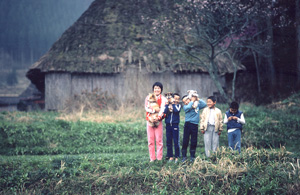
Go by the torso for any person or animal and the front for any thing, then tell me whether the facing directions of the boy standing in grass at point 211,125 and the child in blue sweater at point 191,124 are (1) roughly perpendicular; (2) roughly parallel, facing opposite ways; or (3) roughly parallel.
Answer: roughly parallel

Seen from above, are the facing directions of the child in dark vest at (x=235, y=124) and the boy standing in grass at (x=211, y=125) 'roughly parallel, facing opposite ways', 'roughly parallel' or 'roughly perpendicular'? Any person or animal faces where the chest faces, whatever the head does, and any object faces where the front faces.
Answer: roughly parallel

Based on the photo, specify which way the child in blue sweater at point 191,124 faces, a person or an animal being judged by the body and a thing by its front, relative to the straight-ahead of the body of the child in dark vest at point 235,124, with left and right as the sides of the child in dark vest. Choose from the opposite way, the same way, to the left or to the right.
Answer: the same way

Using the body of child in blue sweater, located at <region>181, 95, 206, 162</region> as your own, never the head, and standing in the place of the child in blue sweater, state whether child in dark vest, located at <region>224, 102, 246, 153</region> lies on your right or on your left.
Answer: on your left

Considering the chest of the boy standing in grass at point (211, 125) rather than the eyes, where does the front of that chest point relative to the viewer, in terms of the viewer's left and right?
facing the viewer

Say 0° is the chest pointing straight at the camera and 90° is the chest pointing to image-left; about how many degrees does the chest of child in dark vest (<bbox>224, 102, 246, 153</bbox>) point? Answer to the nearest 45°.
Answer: approximately 0°

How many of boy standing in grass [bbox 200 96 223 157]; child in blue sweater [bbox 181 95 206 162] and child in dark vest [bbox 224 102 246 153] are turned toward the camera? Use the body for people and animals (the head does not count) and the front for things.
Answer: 3

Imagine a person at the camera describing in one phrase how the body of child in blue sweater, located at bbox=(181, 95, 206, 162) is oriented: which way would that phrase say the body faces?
toward the camera

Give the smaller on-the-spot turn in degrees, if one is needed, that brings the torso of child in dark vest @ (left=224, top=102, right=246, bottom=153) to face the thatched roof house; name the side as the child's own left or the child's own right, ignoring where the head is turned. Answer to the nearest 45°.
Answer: approximately 135° to the child's own right
